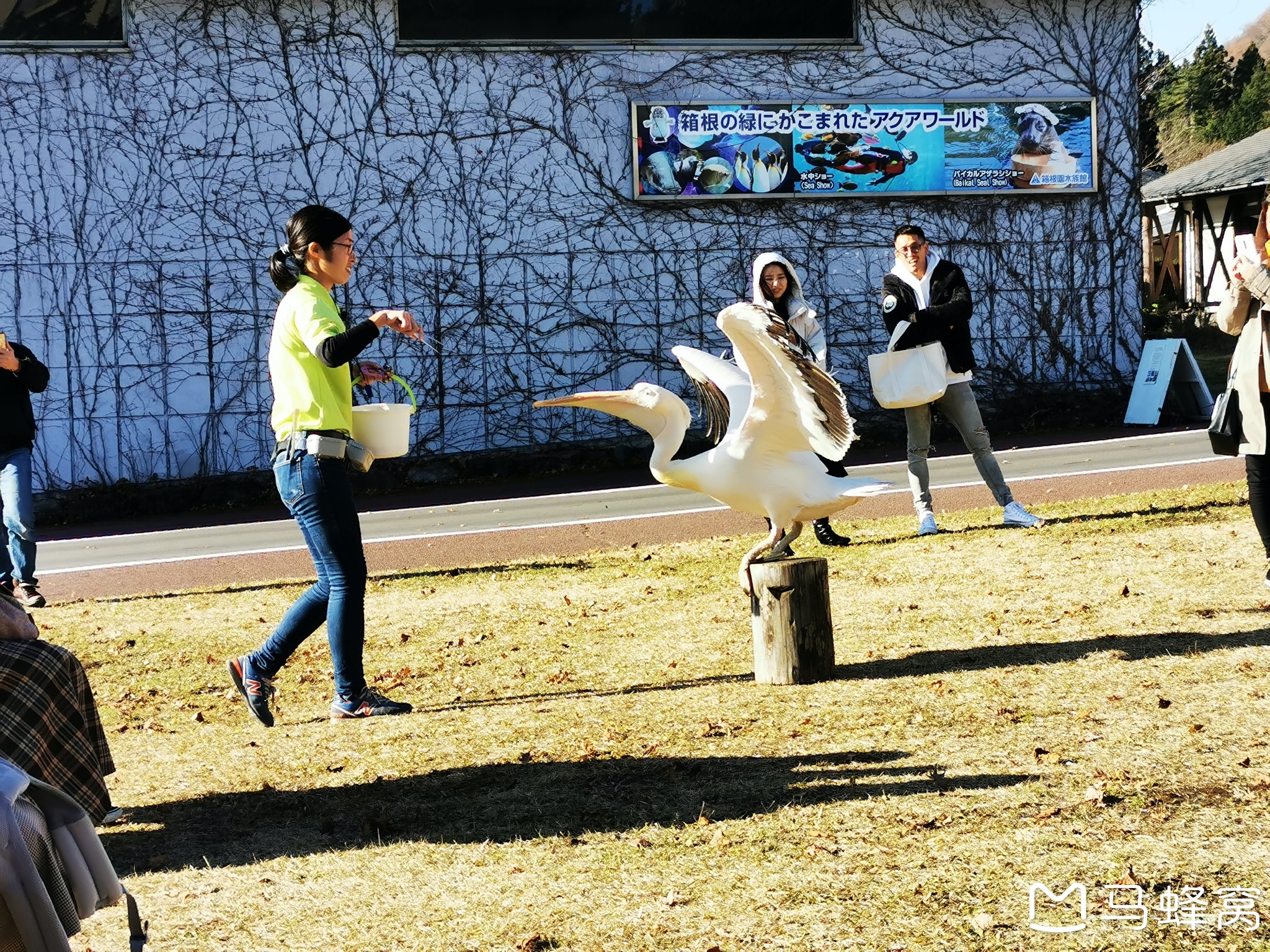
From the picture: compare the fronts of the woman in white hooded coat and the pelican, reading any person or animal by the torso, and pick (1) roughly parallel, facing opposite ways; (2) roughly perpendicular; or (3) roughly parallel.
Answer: roughly perpendicular

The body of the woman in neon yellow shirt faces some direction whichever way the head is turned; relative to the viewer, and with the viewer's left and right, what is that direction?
facing to the right of the viewer

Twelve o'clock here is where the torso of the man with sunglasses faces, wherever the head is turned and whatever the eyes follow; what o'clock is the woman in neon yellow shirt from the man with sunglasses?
The woman in neon yellow shirt is roughly at 1 o'clock from the man with sunglasses.

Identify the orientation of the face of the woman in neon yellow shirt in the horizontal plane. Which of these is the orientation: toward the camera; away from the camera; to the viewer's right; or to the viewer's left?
to the viewer's right

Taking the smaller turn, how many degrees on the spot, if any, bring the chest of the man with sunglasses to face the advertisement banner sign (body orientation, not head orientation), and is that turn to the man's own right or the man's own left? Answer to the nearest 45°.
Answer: approximately 180°

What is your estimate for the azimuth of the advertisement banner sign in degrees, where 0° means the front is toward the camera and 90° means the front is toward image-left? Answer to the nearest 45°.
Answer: approximately 0°

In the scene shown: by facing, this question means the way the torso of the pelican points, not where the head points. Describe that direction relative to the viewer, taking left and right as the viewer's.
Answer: facing to the left of the viewer

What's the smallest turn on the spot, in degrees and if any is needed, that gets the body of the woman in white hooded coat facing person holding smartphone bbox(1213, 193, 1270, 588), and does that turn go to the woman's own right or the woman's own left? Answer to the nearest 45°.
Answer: approximately 45° to the woman's own left
